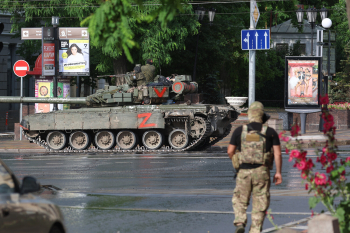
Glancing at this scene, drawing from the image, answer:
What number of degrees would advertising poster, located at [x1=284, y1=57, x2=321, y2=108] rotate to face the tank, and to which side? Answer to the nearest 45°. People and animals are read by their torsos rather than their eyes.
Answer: approximately 45° to its right

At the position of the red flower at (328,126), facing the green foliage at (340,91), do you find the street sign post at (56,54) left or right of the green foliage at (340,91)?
left

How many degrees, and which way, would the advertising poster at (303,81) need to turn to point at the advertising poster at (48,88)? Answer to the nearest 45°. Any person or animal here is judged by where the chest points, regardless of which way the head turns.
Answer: approximately 90° to its right

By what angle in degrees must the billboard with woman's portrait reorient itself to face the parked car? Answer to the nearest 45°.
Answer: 0° — it already faces it

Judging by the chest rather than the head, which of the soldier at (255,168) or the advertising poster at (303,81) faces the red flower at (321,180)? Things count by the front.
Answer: the advertising poster

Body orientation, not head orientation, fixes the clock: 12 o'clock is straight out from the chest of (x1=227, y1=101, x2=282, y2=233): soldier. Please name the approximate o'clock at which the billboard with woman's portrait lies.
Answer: The billboard with woman's portrait is roughly at 11 o'clock from the soldier.

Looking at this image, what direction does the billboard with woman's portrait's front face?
toward the camera

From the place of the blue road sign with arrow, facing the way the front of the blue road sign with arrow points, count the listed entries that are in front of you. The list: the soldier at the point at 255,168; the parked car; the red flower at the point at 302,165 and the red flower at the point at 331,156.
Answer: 4

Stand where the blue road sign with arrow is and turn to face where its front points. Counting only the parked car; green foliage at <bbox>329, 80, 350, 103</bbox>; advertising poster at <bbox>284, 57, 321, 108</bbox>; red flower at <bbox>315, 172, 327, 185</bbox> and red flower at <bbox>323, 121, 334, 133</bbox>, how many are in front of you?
3

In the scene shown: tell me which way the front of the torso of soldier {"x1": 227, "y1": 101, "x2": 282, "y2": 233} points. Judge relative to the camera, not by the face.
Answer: away from the camera

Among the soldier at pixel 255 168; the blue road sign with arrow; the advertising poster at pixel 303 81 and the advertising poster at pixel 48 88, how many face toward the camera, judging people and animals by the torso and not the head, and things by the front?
3

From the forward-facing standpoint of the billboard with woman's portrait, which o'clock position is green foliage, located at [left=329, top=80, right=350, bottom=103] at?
The green foliage is roughly at 8 o'clock from the billboard with woman's portrait.

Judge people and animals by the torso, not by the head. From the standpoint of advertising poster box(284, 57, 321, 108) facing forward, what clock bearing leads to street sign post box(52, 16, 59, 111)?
The street sign post is roughly at 3 o'clock from the advertising poster.

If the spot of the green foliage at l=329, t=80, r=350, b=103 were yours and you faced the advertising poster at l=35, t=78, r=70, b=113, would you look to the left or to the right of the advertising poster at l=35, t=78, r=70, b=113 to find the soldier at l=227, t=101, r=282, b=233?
left

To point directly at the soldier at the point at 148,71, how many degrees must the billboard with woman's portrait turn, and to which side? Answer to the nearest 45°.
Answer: approximately 45° to its left

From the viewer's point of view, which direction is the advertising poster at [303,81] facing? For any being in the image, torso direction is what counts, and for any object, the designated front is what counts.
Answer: toward the camera
